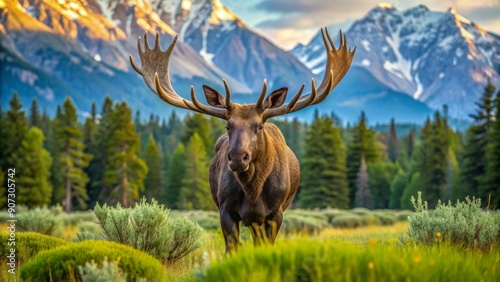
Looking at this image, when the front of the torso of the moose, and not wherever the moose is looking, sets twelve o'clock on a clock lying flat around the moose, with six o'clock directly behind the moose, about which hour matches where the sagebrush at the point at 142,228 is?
The sagebrush is roughly at 3 o'clock from the moose.

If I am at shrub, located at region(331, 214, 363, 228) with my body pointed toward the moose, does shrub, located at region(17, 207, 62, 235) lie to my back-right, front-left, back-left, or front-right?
front-right

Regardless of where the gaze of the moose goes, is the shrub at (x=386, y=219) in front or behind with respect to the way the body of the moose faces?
behind

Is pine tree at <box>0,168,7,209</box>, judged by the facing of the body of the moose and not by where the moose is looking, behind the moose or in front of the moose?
behind

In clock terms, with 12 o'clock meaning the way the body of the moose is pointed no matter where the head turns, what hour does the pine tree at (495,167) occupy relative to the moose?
The pine tree is roughly at 7 o'clock from the moose.

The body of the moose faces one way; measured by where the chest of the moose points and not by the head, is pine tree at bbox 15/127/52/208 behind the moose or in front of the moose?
behind

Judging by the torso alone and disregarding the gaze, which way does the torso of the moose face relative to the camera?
toward the camera

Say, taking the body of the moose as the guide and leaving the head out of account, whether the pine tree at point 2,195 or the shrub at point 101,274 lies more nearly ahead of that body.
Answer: the shrub

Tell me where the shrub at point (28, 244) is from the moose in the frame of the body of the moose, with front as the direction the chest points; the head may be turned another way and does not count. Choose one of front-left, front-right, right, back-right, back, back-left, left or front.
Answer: right

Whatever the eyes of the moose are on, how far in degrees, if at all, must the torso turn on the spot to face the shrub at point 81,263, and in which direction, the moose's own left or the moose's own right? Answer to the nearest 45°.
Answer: approximately 45° to the moose's own right

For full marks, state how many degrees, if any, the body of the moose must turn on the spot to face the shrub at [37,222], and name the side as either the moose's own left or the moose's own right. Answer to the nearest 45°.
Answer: approximately 135° to the moose's own right
